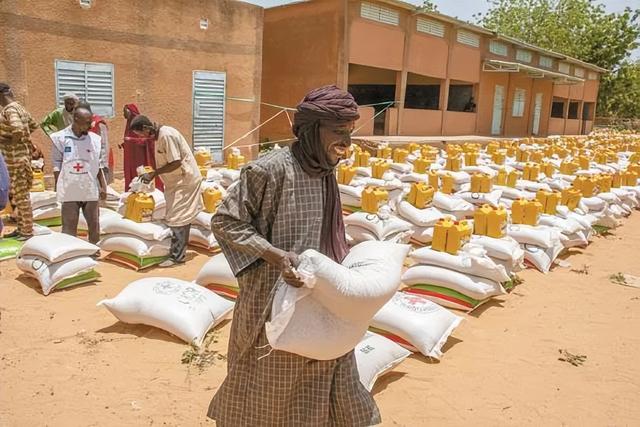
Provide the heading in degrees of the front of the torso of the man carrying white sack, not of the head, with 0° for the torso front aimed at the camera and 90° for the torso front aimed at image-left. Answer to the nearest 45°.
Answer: approximately 315°

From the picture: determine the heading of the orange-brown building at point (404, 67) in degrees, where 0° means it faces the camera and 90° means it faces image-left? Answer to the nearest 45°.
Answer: approximately 315°

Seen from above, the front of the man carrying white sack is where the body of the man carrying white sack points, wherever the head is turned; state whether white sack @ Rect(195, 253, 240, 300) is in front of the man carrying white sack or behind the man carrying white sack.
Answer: behind

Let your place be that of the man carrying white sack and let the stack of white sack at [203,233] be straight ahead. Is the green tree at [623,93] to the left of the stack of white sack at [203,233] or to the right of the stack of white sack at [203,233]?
right

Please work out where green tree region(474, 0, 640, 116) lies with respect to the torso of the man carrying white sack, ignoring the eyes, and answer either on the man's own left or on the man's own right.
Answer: on the man's own left

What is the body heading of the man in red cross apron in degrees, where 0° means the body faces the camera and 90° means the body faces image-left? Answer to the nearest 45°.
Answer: approximately 0°

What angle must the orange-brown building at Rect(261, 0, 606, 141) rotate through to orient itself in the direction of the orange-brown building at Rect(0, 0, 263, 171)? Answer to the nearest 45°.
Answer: approximately 90° to its right

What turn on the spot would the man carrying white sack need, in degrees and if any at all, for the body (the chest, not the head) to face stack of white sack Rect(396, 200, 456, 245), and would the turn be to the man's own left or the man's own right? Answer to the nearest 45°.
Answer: approximately 135° to the man's own left

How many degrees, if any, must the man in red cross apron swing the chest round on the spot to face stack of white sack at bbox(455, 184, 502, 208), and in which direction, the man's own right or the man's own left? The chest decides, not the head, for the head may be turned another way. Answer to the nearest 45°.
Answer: approximately 90° to the man's own left
